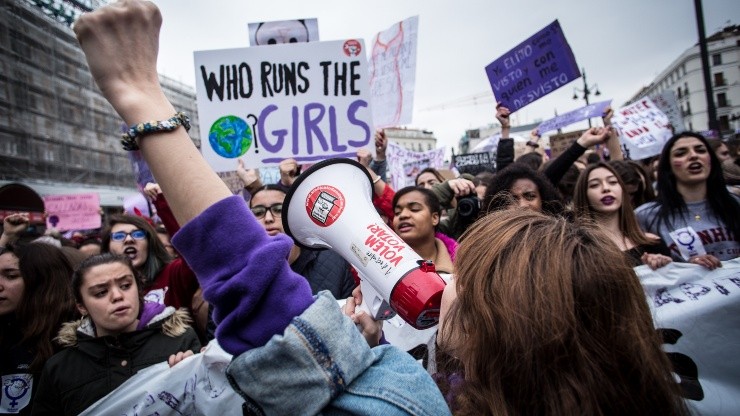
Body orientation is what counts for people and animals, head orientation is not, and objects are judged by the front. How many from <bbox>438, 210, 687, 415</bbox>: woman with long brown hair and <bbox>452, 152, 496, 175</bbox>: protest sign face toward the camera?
1

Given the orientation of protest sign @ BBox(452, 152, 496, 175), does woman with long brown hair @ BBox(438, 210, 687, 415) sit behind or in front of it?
in front

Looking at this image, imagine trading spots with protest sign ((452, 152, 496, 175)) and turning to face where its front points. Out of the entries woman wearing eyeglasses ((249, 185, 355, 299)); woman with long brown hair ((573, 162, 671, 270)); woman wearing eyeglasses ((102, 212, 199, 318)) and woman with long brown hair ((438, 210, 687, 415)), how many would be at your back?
0

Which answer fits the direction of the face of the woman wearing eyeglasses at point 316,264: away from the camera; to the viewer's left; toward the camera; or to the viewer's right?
toward the camera

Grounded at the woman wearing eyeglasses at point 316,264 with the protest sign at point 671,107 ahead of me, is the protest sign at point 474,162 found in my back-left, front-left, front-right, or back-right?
front-left

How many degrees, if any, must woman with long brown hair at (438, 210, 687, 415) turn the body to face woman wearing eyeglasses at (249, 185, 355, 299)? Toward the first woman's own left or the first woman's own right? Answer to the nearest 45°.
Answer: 0° — they already face them

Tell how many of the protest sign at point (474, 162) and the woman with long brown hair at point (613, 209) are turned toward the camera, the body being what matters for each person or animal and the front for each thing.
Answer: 2

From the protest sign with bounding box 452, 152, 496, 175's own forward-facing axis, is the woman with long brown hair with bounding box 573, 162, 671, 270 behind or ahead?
ahead

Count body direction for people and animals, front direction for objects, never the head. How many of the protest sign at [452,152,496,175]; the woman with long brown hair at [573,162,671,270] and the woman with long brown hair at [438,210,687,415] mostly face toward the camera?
2

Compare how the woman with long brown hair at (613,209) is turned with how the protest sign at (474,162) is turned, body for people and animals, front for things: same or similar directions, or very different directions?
same or similar directions

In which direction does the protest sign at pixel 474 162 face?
toward the camera

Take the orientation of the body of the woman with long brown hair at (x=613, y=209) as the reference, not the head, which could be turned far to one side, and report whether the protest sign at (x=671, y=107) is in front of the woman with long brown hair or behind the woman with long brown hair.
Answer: behind

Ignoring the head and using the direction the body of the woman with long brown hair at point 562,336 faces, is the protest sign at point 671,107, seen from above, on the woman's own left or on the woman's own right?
on the woman's own right

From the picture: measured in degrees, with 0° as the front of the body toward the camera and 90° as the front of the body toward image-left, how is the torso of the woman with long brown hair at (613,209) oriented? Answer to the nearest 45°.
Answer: approximately 0°
